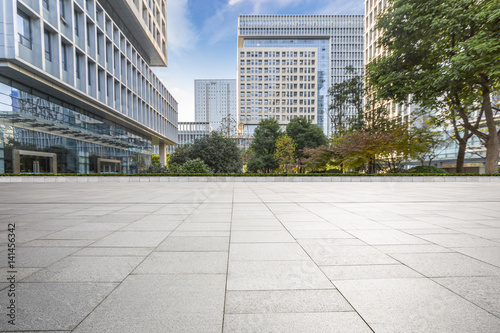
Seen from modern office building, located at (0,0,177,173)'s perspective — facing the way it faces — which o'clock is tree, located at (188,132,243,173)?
The tree is roughly at 11 o'clock from the modern office building.

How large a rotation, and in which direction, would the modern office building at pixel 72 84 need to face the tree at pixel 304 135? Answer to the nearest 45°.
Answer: approximately 45° to its left

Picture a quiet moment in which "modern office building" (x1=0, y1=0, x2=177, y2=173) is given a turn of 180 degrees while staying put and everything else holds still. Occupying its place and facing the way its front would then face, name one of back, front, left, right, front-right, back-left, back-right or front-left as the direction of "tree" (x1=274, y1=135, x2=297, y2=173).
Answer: back-right

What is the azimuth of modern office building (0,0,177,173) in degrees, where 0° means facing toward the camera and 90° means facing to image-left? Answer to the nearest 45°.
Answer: approximately 315°

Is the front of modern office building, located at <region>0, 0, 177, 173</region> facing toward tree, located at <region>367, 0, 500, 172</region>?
yes
